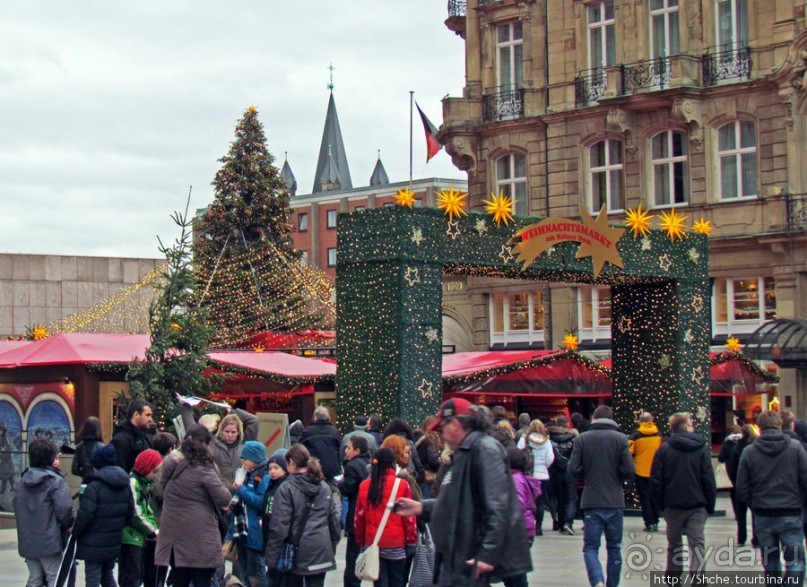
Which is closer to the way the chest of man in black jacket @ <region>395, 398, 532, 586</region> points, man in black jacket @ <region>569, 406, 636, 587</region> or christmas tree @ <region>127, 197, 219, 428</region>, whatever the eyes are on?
the christmas tree

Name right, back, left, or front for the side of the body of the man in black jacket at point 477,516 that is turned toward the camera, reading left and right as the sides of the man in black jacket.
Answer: left

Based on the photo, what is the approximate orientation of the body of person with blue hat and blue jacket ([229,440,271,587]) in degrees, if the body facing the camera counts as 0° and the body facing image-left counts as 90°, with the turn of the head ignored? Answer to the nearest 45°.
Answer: approximately 90°

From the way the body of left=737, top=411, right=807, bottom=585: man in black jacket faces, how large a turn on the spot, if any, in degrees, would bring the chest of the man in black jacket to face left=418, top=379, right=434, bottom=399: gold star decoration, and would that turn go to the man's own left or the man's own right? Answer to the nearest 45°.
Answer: approximately 45° to the man's own left

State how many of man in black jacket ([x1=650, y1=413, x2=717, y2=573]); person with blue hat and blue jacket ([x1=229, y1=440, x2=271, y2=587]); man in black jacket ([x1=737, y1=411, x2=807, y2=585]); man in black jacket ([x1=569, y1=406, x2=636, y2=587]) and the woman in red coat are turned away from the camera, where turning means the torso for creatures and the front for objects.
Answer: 4

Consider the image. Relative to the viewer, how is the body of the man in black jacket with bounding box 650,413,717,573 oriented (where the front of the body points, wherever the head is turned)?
away from the camera

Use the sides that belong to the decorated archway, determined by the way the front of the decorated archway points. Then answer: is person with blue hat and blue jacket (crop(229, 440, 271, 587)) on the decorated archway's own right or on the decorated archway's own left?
on the decorated archway's own right

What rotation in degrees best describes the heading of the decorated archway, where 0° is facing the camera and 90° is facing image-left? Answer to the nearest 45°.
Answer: approximately 315°

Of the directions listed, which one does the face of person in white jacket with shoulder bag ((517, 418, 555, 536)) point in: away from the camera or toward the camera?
away from the camera

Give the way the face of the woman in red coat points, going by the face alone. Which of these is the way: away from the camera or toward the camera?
away from the camera

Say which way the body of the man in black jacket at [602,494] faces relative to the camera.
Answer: away from the camera
